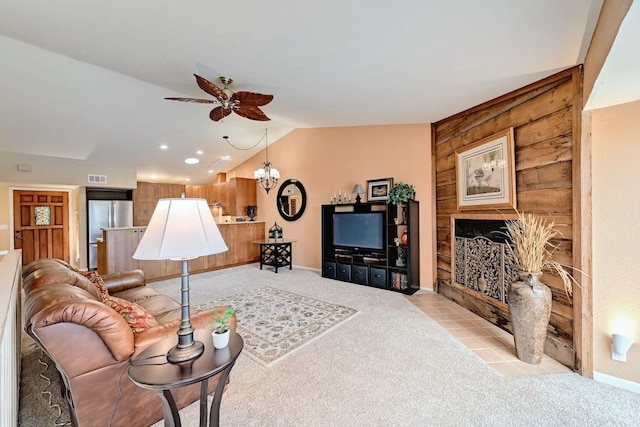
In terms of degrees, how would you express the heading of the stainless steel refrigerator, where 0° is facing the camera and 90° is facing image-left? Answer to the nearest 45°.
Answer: approximately 0°

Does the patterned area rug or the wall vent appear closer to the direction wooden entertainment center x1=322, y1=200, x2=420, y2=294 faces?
the patterned area rug

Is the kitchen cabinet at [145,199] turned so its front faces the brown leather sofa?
yes

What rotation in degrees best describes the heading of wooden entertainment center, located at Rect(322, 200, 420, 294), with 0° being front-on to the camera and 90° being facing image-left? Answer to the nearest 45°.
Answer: approximately 45°

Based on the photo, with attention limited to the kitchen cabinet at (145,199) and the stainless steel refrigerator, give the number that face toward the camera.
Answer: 2

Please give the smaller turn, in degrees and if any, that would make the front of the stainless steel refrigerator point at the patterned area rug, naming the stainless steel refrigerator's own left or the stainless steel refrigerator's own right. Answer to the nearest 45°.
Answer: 0° — it already faces it
